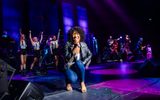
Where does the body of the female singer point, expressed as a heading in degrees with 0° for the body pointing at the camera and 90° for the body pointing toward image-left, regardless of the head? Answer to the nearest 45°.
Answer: approximately 0°
